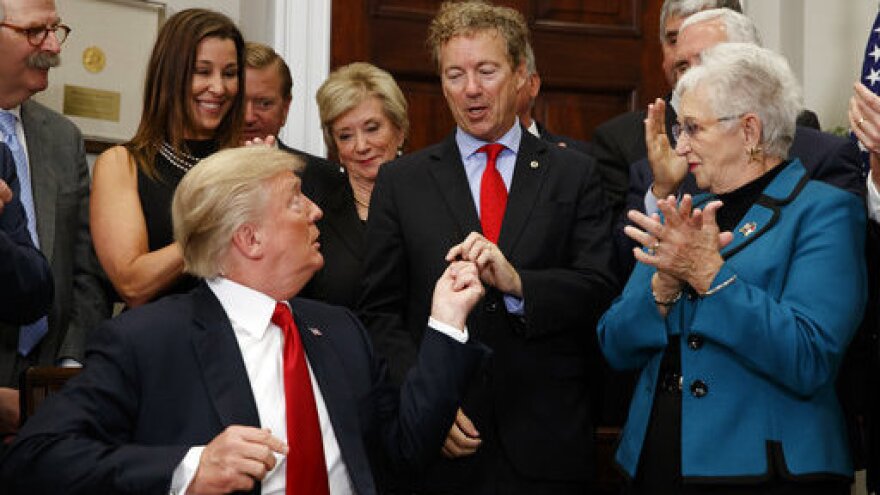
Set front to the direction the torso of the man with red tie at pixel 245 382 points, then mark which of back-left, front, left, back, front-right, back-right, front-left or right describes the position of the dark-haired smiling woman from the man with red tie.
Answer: back-left

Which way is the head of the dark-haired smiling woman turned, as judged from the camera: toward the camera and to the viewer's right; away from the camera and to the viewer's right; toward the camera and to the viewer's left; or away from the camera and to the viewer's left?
toward the camera and to the viewer's right

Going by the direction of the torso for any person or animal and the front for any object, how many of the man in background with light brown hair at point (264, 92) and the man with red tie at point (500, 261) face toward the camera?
2

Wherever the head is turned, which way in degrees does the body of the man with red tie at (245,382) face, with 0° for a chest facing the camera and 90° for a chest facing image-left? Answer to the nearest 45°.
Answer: approximately 315°

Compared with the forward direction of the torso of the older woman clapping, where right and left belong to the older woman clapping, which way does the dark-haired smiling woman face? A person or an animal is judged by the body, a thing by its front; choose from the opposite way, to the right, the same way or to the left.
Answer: to the left

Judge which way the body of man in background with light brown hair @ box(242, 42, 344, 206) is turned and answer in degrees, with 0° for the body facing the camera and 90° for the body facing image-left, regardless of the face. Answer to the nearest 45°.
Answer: approximately 0°
